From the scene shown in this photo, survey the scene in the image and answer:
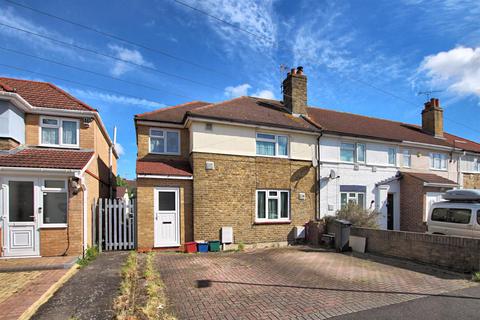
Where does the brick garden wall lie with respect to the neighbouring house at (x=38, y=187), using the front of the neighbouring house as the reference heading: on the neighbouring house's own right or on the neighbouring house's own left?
on the neighbouring house's own left

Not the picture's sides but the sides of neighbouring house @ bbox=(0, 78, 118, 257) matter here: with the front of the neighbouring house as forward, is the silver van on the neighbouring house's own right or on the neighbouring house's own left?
on the neighbouring house's own left

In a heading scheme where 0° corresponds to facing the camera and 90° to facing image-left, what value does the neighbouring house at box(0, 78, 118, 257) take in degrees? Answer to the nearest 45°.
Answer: approximately 0°
